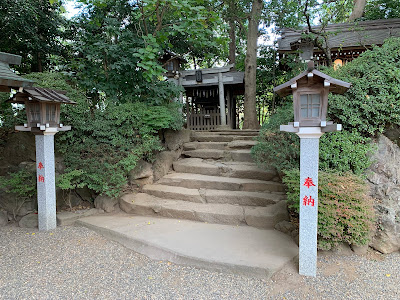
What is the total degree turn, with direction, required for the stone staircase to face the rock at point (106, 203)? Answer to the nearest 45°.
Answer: approximately 90° to its right

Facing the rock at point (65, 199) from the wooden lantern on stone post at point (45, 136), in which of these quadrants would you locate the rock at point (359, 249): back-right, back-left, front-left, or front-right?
back-right

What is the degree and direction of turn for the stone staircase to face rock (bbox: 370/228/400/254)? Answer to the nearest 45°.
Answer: approximately 45° to its left

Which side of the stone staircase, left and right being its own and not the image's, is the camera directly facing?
front

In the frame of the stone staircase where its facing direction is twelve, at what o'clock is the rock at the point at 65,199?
The rock is roughly at 3 o'clock from the stone staircase.

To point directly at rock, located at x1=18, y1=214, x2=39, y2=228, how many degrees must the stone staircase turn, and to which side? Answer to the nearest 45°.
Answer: approximately 90° to its right

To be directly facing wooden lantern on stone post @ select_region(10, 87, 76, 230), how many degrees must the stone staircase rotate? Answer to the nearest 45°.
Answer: approximately 90° to its right

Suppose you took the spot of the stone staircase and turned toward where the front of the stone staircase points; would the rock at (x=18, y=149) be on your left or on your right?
on your right

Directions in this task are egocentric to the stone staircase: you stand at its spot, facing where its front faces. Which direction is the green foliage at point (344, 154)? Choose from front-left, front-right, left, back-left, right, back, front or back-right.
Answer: front-left

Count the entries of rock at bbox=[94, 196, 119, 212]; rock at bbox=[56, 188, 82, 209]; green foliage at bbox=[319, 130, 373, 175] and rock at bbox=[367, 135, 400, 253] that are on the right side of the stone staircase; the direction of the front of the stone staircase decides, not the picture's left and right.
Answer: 2

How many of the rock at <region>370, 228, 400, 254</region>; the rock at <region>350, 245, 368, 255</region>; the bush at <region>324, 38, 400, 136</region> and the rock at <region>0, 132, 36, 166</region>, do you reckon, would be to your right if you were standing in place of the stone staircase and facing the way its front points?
1

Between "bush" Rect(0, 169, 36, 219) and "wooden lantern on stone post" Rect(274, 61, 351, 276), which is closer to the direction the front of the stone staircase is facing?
the wooden lantern on stone post

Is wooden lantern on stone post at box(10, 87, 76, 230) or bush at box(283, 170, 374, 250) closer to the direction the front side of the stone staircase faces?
the bush

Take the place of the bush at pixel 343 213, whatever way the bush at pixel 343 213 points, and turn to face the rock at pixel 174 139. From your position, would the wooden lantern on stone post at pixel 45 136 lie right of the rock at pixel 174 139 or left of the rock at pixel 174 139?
left

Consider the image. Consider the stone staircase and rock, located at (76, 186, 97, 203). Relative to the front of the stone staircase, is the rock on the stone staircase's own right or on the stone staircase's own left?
on the stone staircase's own right

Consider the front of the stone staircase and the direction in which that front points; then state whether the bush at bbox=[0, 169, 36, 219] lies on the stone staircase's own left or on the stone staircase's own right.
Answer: on the stone staircase's own right
